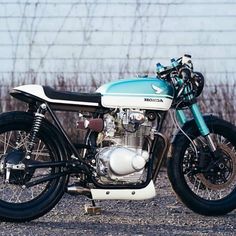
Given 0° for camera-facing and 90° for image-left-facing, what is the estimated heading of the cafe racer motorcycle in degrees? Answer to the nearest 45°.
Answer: approximately 270°
